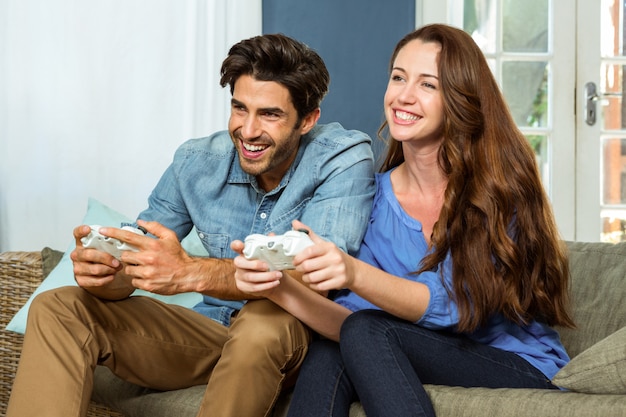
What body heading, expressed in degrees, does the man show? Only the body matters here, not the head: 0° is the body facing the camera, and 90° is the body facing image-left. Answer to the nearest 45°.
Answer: approximately 45°

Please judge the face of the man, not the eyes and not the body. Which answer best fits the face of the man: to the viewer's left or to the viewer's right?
to the viewer's left

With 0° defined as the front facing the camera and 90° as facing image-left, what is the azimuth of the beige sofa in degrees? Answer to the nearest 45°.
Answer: approximately 0°

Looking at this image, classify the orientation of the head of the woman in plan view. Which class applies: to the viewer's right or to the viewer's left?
to the viewer's left

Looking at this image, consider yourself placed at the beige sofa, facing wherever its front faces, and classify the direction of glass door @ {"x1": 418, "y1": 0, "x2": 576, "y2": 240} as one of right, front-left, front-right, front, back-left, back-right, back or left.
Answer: back

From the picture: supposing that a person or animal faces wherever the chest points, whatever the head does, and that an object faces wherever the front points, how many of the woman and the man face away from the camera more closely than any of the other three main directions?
0
